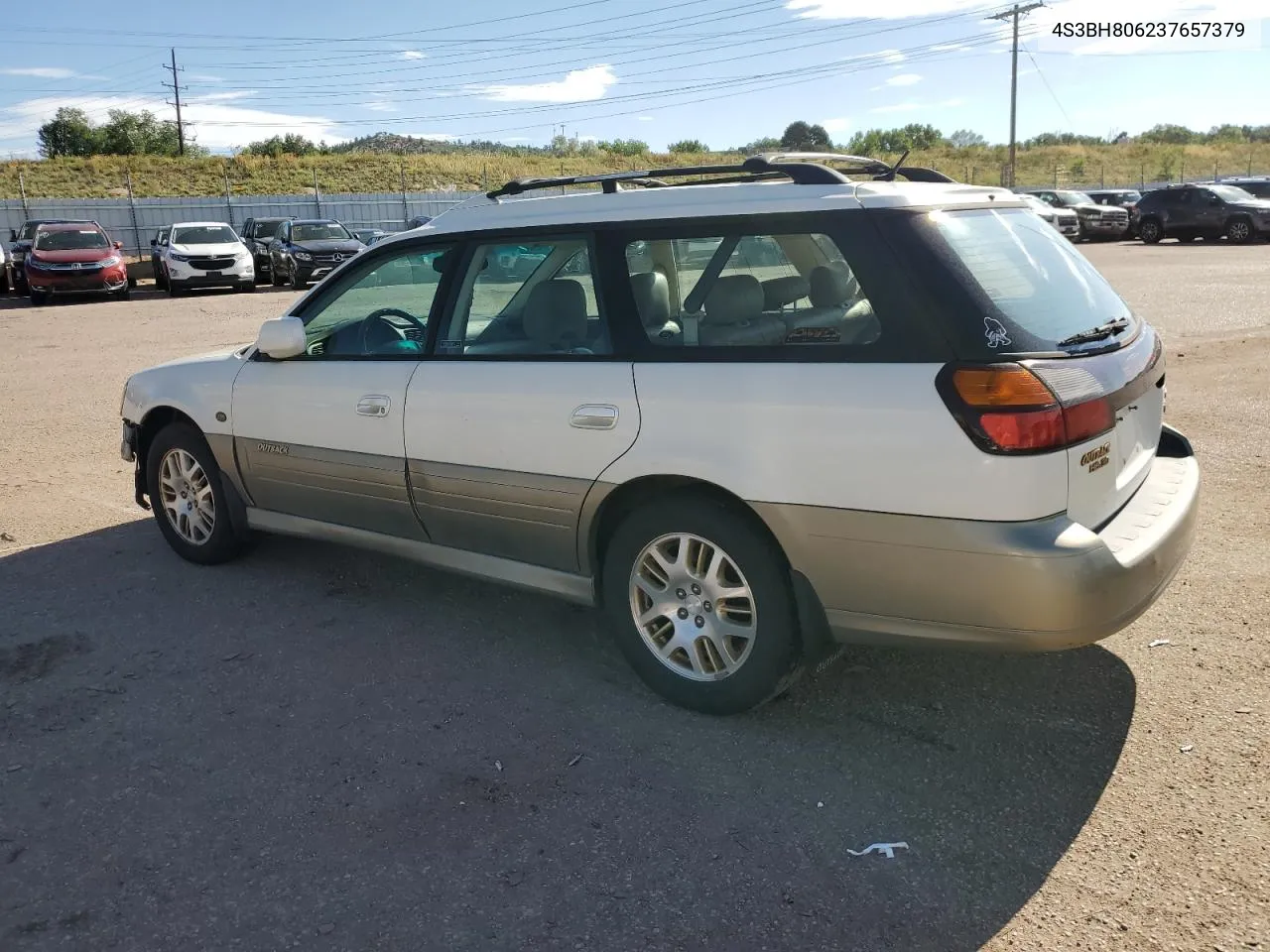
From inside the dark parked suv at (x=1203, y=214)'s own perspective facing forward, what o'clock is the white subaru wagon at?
The white subaru wagon is roughly at 3 o'clock from the dark parked suv.

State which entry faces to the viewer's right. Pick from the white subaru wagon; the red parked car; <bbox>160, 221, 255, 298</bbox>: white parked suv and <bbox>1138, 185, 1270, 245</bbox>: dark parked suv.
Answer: the dark parked suv

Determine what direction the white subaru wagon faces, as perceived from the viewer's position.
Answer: facing away from the viewer and to the left of the viewer

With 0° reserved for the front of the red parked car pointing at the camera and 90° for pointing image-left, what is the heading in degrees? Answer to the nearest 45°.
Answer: approximately 0°

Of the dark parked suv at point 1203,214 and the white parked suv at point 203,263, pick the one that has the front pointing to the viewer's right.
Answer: the dark parked suv

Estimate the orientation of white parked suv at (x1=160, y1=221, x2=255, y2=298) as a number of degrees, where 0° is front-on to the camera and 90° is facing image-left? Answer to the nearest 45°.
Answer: approximately 0°

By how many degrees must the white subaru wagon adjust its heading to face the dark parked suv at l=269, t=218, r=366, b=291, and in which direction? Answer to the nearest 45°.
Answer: approximately 45° to its right

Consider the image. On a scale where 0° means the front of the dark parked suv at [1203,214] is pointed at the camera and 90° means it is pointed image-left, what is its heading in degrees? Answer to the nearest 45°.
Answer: approximately 270°

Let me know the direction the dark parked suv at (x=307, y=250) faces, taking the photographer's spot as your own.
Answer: facing the viewer and to the right of the viewer

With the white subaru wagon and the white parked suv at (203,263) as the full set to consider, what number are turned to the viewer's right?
0

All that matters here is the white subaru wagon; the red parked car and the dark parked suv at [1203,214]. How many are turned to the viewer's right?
1

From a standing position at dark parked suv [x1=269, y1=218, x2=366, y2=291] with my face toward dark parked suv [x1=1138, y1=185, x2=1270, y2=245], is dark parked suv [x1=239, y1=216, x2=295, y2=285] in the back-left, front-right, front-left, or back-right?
back-left

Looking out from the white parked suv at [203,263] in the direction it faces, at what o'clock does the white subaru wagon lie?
The white subaru wagon is roughly at 12 o'clock from the white parked suv.

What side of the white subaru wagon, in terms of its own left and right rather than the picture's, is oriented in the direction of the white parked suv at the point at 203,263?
front
